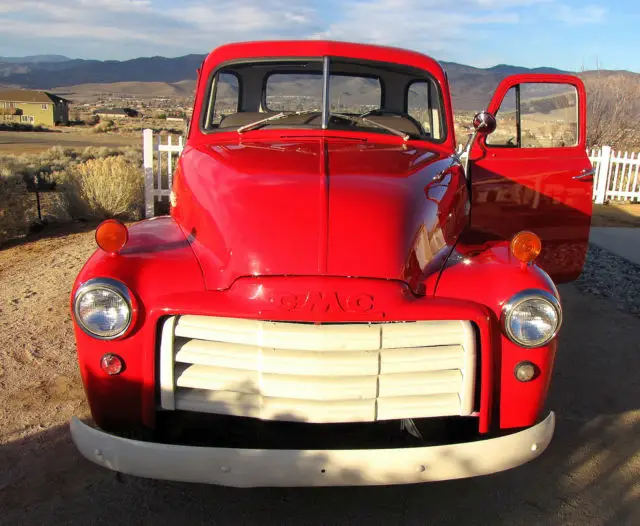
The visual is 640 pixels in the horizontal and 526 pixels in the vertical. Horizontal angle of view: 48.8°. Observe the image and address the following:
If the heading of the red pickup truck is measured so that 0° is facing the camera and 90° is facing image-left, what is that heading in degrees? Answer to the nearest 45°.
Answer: approximately 0°

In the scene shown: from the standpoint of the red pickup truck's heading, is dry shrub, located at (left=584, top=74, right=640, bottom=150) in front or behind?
behind

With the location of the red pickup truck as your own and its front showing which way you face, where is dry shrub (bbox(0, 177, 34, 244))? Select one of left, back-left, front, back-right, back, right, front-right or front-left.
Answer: back-right

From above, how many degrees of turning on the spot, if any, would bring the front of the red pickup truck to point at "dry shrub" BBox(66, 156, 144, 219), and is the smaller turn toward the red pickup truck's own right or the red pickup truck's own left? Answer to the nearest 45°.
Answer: approximately 135° to the red pickup truck's own right
